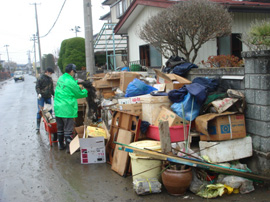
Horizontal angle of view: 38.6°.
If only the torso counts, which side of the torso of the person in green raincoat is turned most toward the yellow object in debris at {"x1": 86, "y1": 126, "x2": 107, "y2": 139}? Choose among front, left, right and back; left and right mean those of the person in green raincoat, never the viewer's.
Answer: right

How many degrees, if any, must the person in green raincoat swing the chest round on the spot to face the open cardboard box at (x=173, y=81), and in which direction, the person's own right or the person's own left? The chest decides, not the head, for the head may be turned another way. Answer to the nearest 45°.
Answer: approximately 45° to the person's own right

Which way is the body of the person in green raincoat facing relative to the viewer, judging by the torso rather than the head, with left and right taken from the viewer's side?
facing away from the viewer and to the right of the viewer

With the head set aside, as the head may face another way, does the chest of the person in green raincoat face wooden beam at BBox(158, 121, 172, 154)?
no

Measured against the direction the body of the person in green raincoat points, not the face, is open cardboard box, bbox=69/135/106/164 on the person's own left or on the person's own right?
on the person's own right

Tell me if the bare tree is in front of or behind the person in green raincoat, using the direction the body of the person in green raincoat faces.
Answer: in front

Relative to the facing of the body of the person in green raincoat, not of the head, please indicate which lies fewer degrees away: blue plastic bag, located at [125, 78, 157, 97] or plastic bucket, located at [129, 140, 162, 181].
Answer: the blue plastic bag

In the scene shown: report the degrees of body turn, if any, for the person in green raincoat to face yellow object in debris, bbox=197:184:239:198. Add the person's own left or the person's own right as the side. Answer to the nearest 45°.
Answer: approximately 90° to the person's own right

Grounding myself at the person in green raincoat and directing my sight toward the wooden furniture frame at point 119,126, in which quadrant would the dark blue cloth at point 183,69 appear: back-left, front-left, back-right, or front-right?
front-left

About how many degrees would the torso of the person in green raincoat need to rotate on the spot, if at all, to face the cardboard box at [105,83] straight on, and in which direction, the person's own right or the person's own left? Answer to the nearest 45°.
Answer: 0° — they already face it

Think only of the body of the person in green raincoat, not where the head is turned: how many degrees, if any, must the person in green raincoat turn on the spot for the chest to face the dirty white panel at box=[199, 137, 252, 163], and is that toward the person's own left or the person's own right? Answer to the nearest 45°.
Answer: approximately 90° to the person's own right

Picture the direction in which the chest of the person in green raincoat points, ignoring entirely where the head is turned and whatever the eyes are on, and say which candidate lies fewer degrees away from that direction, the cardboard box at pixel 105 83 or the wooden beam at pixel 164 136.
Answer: the cardboard box

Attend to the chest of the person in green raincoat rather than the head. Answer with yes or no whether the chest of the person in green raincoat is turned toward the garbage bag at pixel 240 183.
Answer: no

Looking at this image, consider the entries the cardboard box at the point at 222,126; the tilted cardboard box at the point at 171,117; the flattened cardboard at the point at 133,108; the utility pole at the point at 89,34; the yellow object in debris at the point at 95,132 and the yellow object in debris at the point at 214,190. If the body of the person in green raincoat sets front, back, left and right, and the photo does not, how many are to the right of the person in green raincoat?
5
